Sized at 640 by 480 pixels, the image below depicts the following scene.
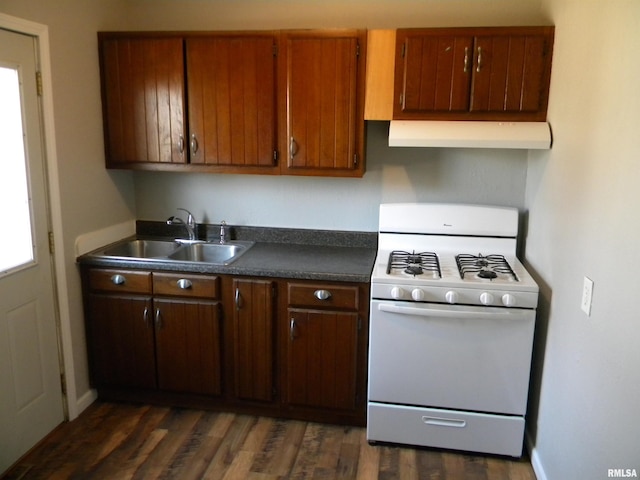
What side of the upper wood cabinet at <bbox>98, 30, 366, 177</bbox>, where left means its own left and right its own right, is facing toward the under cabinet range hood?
left

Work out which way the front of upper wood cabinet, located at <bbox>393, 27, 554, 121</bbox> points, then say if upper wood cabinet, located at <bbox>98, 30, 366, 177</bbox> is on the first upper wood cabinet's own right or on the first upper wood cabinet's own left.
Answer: on the first upper wood cabinet's own right

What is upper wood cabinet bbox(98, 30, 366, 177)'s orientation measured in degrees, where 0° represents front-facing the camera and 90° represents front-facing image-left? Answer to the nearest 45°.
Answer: approximately 0°
